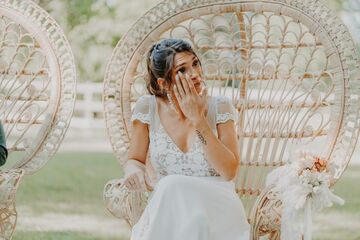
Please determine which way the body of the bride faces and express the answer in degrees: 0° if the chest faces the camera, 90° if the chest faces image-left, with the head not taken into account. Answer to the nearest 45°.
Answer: approximately 0°

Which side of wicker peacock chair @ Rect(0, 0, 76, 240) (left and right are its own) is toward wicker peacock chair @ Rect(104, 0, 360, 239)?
left

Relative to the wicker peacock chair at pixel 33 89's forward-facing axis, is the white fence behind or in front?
behind

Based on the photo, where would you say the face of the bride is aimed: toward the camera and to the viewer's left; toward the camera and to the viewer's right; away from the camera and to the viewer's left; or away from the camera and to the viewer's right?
toward the camera and to the viewer's right

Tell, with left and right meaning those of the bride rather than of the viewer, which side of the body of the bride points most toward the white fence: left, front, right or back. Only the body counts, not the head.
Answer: back

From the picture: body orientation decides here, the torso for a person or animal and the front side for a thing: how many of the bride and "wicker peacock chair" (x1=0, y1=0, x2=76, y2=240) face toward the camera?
2

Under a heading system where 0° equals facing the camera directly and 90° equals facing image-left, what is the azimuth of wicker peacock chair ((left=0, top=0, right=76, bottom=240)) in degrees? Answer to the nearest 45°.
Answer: approximately 0°
